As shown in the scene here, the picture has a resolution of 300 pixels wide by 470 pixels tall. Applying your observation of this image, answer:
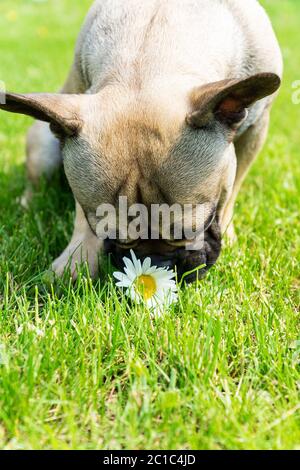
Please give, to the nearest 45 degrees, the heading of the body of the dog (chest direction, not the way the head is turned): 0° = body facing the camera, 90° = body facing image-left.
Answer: approximately 0°
